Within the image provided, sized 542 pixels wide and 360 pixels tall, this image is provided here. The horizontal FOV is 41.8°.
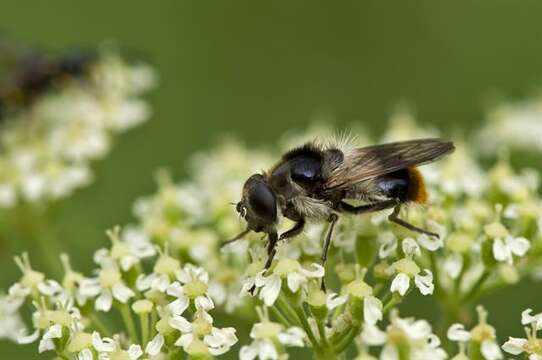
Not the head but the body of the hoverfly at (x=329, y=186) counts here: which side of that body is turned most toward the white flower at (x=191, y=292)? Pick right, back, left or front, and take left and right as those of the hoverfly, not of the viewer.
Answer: front

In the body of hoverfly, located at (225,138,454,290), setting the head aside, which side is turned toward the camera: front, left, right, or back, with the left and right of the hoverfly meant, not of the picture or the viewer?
left

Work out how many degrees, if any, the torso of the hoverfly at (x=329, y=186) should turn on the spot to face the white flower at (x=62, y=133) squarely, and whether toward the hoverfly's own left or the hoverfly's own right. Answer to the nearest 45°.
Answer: approximately 45° to the hoverfly's own right

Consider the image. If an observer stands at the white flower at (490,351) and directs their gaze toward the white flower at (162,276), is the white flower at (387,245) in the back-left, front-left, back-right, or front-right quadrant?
front-right

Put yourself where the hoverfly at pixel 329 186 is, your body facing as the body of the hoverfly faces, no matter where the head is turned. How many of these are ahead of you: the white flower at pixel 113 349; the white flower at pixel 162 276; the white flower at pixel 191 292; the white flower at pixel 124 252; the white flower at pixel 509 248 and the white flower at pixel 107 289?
5

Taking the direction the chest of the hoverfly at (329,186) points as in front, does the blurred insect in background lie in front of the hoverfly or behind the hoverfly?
in front

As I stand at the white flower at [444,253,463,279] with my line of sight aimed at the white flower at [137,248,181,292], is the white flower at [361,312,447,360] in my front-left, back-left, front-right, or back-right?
front-left

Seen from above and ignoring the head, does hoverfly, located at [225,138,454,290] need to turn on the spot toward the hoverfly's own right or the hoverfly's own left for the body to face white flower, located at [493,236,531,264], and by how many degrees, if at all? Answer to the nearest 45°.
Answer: approximately 135° to the hoverfly's own right

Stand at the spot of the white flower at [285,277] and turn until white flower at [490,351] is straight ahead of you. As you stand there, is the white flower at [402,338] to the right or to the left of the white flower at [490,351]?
right

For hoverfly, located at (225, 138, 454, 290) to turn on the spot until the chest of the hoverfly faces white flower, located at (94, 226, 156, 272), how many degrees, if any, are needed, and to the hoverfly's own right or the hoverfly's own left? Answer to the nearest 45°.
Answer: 0° — it already faces it

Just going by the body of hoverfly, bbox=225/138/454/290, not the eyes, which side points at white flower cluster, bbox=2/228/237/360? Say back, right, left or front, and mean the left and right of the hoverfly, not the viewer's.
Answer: front

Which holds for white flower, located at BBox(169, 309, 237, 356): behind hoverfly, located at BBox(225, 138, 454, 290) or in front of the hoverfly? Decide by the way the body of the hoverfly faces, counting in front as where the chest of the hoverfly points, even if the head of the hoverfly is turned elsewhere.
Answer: in front

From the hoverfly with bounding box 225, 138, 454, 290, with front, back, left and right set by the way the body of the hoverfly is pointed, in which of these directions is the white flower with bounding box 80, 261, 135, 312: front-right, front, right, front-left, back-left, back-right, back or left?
front
